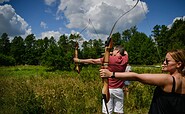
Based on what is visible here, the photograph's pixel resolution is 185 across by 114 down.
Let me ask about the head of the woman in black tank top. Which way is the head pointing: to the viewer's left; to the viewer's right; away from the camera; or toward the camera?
to the viewer's left

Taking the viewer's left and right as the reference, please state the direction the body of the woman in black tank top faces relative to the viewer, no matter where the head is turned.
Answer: facing away from the viewer and to the left of the viewer
